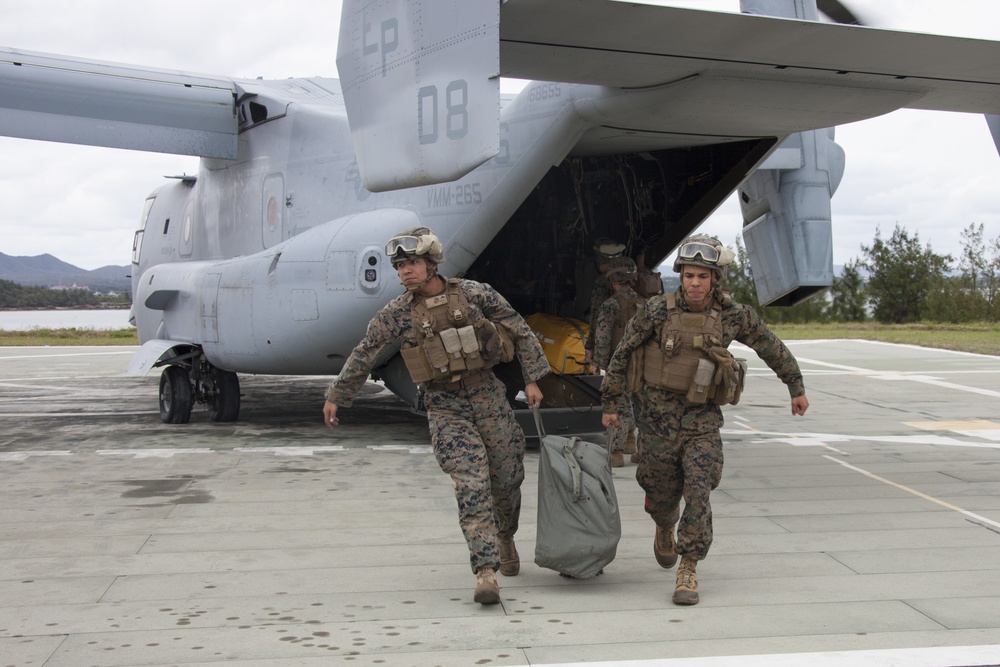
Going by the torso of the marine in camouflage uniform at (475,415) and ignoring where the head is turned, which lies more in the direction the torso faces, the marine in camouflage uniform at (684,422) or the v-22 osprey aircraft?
the marine in camouflage uniform

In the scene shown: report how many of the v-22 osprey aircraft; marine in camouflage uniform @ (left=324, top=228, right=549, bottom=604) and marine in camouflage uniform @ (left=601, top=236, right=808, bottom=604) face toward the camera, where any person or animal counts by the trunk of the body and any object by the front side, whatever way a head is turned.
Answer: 2

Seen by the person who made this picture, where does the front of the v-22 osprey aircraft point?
facing away from the viewer and to the left of the viewer

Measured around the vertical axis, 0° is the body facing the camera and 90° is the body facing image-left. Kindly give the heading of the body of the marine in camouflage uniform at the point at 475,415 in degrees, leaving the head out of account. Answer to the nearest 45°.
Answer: approximately 0°

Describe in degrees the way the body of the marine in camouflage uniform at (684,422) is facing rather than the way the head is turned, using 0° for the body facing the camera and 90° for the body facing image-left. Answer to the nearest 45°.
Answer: approximately 0°

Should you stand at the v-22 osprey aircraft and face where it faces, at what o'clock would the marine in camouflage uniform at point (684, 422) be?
The marine in camouflage uniform is roughly at 7 o'clock from the v-22 osprey aircraft.

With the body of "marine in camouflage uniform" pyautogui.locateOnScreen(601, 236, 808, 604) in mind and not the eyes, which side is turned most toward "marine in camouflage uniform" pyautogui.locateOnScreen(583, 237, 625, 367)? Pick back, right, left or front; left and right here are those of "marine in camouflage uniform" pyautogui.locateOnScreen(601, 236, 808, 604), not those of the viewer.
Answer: back

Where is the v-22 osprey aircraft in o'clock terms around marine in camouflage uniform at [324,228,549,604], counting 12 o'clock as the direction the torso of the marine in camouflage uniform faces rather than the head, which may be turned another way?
The v-22 osprey aircraft is roughly at 6 o'clock from the marine in camouflage uniform.

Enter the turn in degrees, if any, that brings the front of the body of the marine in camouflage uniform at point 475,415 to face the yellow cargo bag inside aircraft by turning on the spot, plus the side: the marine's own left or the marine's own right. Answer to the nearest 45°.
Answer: approximately 180°

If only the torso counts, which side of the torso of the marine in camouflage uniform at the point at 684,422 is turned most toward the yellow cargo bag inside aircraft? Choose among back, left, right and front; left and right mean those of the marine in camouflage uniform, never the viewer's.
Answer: back
